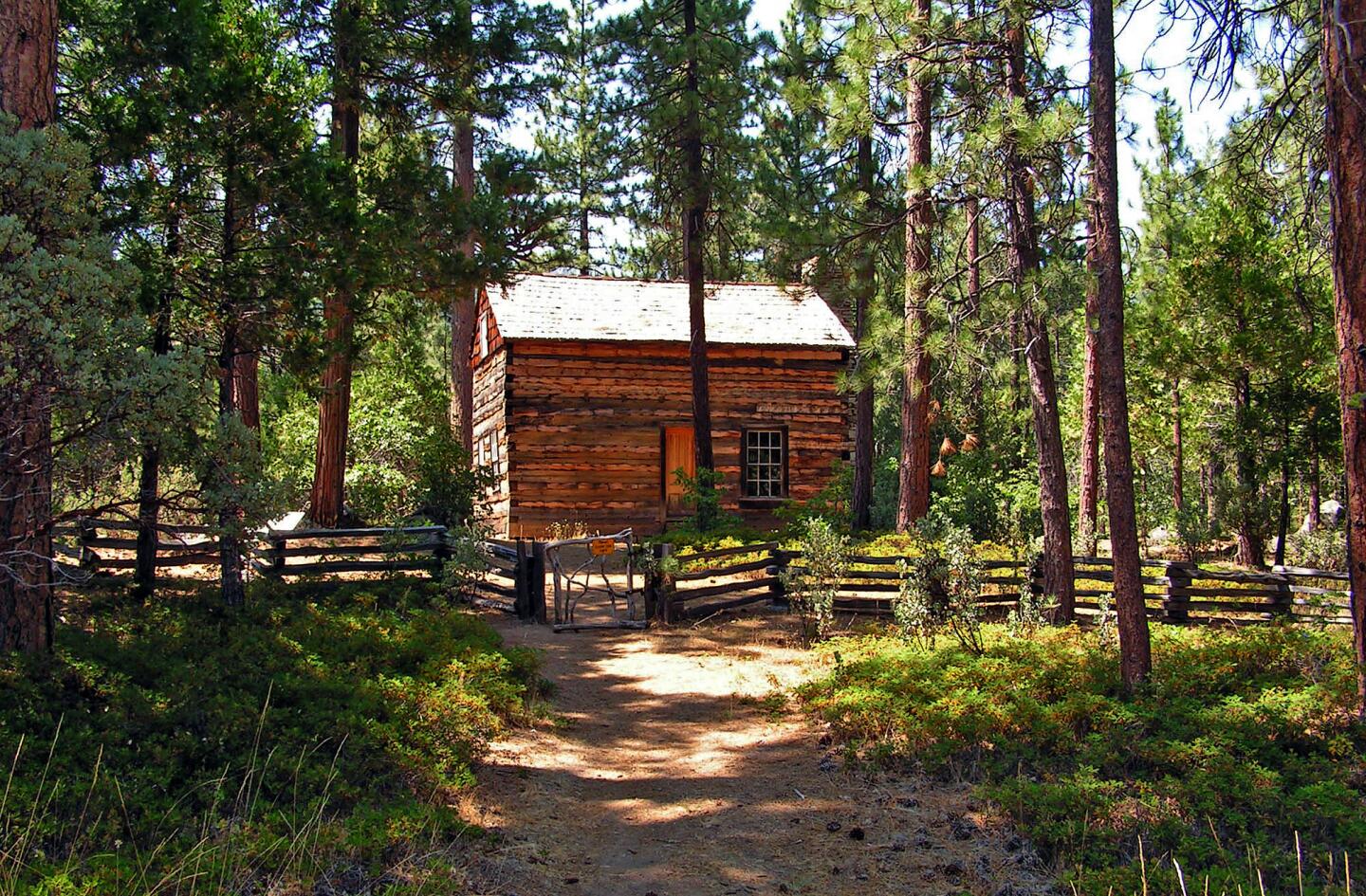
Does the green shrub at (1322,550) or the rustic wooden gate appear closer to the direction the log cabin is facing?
the rustic wooden gate

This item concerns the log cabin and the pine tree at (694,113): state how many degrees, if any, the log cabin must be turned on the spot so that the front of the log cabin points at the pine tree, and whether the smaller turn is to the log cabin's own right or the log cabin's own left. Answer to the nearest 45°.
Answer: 0° — it already faces it

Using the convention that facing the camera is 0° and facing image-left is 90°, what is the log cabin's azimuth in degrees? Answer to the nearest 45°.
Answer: approximately 0°

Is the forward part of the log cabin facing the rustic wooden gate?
yes

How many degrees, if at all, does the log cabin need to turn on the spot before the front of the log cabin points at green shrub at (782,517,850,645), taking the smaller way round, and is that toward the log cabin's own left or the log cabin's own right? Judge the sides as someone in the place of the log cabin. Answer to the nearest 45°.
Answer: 0° — it already faces it

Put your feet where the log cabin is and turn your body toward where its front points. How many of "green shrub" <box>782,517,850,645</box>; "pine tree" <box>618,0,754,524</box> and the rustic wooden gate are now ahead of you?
3

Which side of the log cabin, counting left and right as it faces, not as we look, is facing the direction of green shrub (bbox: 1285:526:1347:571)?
left

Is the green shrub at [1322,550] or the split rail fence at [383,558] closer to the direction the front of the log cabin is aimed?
the split rail fence

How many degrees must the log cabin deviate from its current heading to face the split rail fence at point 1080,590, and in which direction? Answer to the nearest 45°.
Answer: approximately 45° to its left
